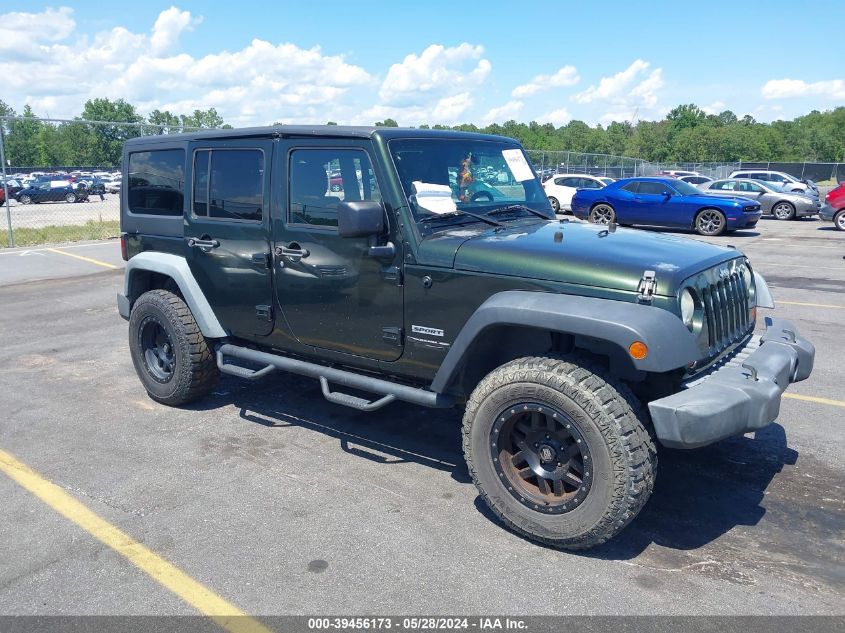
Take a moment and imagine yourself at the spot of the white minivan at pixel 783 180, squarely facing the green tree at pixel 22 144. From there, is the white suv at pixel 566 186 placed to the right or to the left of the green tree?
left

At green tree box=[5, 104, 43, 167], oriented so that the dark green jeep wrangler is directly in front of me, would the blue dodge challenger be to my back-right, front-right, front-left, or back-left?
front-left

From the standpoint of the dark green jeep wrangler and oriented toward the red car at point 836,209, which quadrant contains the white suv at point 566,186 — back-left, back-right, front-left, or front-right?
front-left

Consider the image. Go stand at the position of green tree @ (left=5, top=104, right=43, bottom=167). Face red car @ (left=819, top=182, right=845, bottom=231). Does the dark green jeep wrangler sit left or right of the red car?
right

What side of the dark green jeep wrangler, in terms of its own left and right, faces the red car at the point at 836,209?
left

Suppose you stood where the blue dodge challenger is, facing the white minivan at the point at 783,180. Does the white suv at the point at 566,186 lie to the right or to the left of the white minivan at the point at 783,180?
left

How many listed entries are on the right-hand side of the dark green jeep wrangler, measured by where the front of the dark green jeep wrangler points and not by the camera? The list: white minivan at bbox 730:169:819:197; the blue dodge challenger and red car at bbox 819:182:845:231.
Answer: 0

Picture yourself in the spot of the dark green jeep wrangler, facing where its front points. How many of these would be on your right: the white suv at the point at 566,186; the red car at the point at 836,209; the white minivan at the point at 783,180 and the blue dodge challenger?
0

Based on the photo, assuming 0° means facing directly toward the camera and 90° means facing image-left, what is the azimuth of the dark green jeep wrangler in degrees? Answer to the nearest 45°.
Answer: approximately 315°

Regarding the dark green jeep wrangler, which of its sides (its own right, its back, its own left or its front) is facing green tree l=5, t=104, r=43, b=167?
back

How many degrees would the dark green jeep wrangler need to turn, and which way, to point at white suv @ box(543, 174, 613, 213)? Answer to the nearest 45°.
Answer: approximately 135° to its left

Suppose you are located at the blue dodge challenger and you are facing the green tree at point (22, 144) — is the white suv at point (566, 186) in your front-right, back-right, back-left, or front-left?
front-right

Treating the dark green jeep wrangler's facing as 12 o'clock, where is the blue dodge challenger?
The blue dodge challenger is roughly at 8 o'clock from the dark green jeep wrangler.
